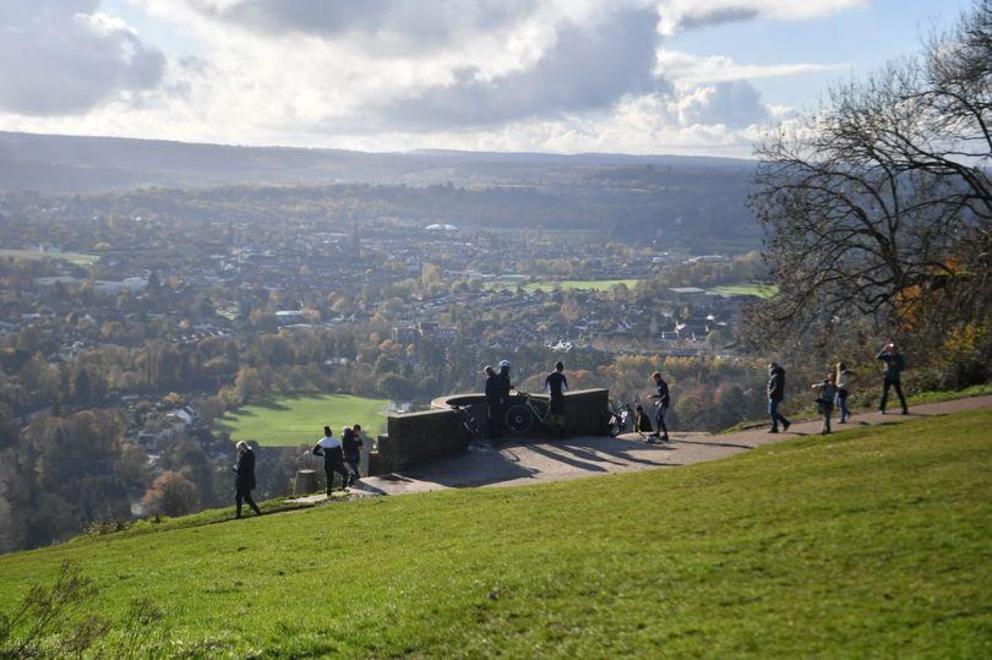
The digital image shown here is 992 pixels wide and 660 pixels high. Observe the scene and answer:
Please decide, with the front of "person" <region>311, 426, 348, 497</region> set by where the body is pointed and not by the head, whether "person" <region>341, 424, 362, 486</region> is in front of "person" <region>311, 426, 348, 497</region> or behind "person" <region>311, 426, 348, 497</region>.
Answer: in front

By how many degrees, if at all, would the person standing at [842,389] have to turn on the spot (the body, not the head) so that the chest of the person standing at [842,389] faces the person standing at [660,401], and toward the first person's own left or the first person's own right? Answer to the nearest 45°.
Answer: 0° — they already face them

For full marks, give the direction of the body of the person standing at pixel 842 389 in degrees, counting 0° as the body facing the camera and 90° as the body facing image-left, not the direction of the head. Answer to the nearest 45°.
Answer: approximately 90°

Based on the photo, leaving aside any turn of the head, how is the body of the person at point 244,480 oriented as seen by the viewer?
to the viewer's left

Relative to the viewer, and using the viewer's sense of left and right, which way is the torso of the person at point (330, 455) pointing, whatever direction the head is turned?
facing away from the viewer

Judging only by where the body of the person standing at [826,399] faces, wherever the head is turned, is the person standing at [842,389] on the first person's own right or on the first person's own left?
on the first person's own right

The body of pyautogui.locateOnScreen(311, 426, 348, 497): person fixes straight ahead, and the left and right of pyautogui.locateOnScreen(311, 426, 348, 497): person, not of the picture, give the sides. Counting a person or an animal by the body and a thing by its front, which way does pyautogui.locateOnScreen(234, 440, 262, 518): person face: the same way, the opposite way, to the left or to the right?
to the left

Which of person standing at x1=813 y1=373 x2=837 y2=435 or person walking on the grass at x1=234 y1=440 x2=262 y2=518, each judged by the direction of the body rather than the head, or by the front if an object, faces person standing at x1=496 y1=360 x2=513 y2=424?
person standing at x1=813 y1=373 x2=837 y2=435

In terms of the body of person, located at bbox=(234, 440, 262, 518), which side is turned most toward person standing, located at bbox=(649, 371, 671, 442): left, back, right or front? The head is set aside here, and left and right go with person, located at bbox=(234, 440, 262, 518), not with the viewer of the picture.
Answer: back

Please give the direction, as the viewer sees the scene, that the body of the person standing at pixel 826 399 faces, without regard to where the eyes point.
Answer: to the viewer's left
